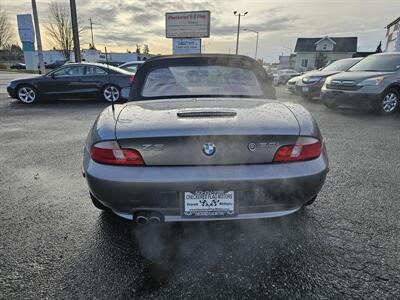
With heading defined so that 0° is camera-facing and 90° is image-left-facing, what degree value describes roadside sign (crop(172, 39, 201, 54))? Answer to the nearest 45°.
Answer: approximately 0°

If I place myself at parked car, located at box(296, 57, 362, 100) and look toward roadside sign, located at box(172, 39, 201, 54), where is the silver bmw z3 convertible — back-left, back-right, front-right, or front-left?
back-left

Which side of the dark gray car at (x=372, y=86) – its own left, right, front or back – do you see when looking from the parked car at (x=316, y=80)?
right

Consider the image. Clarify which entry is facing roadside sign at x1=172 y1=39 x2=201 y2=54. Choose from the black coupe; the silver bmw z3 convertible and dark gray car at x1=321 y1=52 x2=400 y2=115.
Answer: the silver bmw z3 convertible

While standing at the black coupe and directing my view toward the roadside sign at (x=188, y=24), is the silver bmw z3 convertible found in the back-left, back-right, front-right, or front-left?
back-right

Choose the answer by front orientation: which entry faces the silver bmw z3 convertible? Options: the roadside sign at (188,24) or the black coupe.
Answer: the roadside sign

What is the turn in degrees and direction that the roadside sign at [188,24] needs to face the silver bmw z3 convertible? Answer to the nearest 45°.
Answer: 0° — it already faces it

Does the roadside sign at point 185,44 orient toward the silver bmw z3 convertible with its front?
yes

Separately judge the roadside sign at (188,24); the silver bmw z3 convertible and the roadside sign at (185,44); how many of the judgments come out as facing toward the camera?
2

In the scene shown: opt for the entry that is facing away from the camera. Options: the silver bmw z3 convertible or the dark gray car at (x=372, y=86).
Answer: the silver bmw z3 convertible

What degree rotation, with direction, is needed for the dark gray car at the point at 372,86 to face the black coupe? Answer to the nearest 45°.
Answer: approximately 45° to its right
